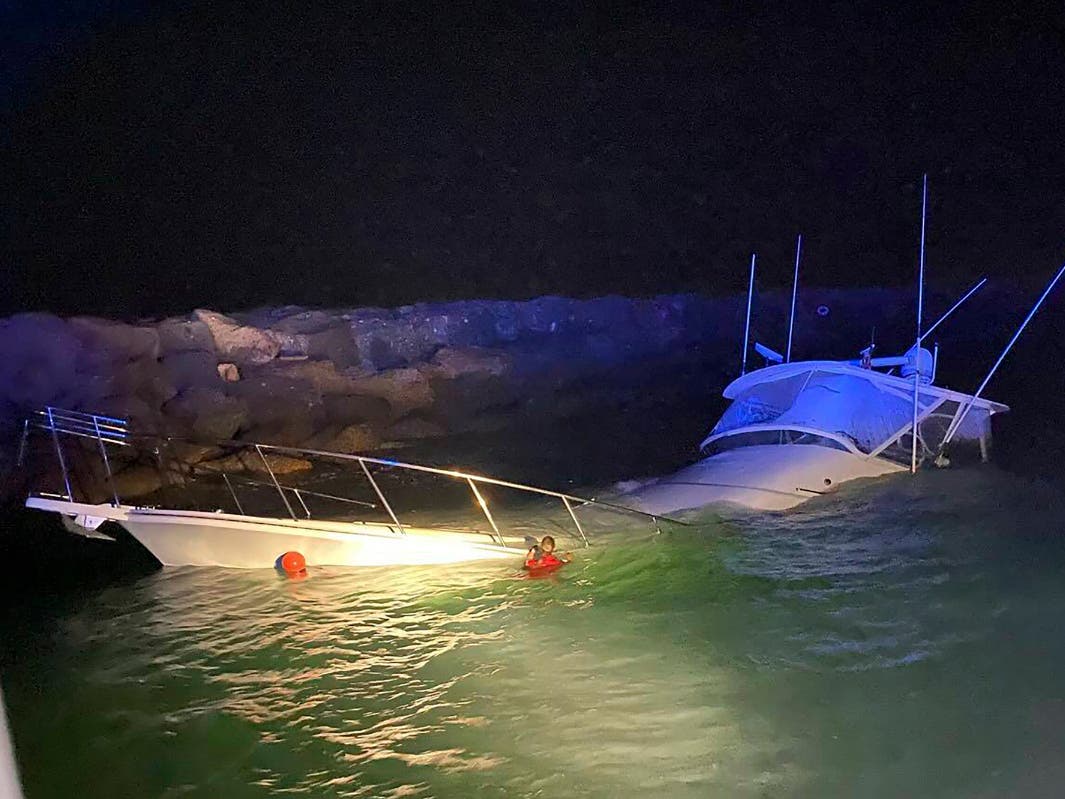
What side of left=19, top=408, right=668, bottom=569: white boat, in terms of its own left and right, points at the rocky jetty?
right

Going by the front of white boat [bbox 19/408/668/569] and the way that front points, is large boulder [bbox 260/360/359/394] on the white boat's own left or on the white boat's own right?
on the white boat's own right

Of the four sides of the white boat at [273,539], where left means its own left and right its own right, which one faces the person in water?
back

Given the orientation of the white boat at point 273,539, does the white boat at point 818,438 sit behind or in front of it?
behind

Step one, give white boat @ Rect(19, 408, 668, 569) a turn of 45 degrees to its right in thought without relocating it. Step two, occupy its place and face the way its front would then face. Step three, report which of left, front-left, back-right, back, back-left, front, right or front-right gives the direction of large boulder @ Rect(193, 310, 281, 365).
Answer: front-right

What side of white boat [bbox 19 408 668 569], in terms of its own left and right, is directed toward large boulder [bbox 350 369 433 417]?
right

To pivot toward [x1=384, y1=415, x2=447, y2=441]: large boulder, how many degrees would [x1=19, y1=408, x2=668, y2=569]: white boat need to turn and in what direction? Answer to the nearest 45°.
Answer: approximately 90° to its right

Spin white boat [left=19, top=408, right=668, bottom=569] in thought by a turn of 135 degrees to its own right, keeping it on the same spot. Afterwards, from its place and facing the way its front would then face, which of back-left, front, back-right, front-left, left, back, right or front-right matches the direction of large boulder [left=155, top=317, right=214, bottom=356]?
front-left

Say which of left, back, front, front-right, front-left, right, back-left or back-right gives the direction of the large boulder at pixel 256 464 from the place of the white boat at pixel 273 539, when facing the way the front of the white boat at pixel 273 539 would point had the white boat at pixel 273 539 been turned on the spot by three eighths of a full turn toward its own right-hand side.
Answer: front-left

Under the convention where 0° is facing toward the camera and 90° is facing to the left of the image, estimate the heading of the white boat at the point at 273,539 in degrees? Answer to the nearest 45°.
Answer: approximately 90°
